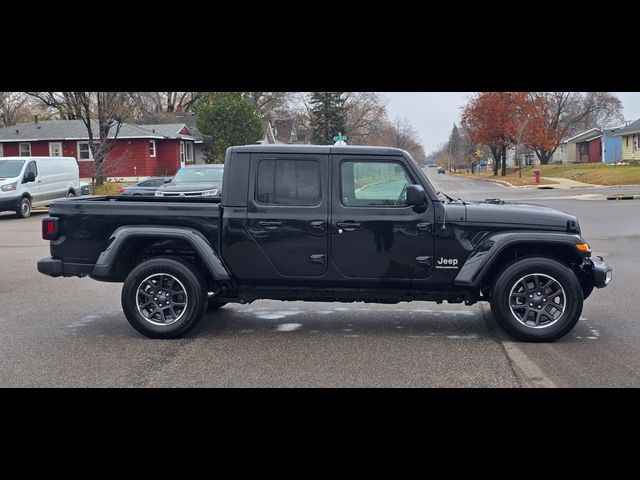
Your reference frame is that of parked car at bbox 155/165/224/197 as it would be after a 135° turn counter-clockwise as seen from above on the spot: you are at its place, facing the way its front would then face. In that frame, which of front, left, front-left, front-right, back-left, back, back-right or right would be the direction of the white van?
back-left

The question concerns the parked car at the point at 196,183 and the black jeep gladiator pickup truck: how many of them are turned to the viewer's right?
1

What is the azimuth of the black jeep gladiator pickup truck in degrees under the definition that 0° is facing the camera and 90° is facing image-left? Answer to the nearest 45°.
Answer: approximately 270°

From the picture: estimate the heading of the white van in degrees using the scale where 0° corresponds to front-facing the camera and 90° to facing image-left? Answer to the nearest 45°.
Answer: approximately 45°

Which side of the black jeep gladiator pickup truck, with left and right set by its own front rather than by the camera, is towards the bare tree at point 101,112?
left

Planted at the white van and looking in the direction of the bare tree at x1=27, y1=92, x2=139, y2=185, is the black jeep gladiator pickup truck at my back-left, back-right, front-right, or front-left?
back-right

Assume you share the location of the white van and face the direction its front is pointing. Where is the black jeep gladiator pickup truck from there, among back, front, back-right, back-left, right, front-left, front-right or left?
front-left

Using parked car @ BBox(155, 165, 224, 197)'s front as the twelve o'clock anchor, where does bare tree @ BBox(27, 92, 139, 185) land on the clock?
The bare tree is roughly at 4 o'clock from the parked car.

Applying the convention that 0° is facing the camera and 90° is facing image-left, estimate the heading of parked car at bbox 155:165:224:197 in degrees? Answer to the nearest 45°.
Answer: approximately 45°

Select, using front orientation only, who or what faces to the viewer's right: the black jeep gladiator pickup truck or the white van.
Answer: the black jeep gladiator pickup truck
